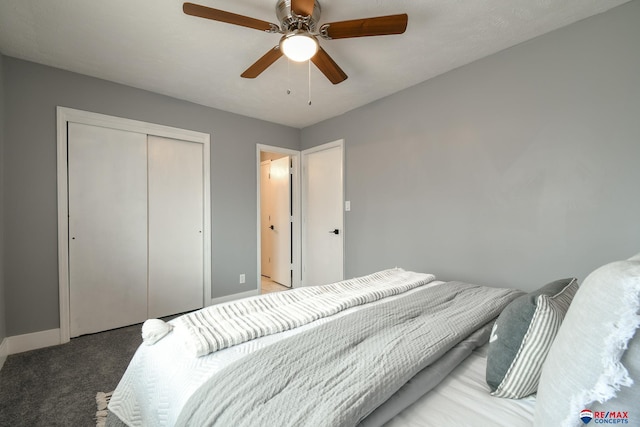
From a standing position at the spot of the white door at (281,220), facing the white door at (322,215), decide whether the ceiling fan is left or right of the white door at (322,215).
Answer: right

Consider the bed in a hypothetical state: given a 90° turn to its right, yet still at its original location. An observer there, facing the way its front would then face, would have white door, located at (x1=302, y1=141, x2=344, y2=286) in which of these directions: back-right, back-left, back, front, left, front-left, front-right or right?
front-left

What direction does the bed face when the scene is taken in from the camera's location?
facing away from the viewer and to the left of the viewer

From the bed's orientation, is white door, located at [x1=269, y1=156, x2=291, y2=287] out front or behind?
out front
